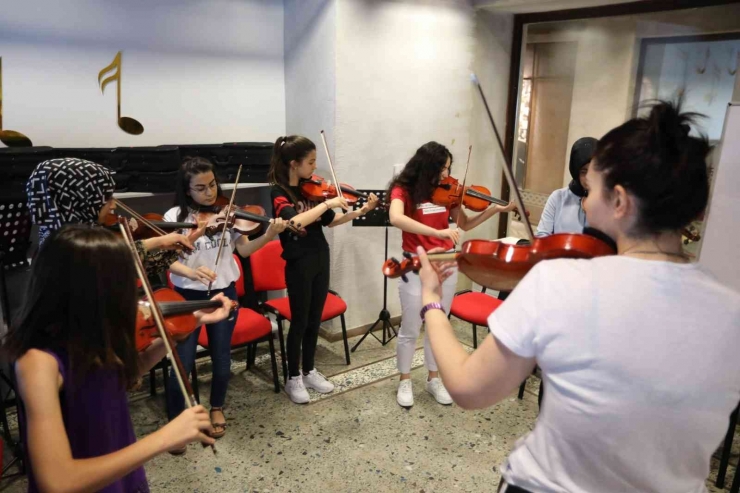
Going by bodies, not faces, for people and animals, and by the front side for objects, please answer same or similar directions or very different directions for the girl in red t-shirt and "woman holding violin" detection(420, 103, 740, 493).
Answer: very different directions

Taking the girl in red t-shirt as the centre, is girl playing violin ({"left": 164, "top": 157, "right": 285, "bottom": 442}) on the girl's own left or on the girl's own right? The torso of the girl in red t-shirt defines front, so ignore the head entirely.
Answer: on the girl's own right

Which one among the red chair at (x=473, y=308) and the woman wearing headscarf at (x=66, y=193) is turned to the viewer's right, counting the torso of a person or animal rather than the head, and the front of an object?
the woman wearing headscarf

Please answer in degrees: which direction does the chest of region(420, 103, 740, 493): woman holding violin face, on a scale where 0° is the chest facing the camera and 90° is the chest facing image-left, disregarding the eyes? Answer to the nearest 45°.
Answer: approximately 135°

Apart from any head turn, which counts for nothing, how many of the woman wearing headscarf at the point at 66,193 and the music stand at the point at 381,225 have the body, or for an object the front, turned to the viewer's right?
1

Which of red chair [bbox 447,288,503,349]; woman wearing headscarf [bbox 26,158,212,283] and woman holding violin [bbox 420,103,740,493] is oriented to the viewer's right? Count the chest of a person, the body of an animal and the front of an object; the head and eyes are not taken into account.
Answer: the woman wearing headscarf

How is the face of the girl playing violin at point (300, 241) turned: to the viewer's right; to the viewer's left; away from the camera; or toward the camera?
to the viewer's right

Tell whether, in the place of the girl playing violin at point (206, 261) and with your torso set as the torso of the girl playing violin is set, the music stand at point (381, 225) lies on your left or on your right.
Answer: on your left

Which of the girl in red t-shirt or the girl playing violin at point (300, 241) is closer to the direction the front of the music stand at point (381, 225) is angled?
the girl playing violin

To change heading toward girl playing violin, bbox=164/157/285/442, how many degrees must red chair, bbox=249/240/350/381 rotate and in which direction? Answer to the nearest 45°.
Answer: approximately 45° to its right

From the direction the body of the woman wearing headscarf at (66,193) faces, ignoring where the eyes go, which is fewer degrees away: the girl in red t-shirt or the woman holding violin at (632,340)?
the girl in red t-shirt

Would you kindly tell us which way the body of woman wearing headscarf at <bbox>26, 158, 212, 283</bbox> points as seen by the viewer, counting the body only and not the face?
to the viewer's right
